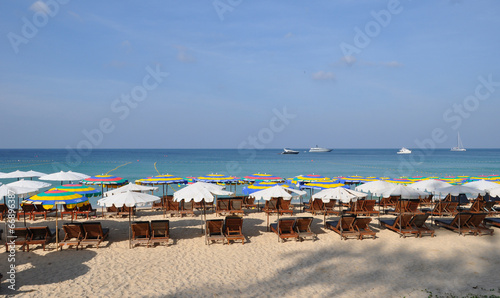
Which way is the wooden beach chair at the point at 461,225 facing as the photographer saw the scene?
facing away from the viewer and to the left of the viewer

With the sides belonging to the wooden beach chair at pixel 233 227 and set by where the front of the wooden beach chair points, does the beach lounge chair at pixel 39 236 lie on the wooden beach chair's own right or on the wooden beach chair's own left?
on the wooden beach chair's own left

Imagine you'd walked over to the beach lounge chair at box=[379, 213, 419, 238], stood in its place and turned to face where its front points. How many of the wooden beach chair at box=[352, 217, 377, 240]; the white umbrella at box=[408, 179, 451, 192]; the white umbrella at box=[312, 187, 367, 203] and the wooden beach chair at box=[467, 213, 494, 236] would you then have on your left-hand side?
2

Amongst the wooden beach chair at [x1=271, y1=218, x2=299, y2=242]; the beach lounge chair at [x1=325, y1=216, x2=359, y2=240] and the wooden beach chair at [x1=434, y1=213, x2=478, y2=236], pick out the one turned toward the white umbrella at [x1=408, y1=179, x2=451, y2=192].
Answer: the wooden beach chair at [x1=434, y1=213, x2=478, y2=236]

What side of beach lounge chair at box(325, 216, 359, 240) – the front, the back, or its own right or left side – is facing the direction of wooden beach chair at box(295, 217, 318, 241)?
left

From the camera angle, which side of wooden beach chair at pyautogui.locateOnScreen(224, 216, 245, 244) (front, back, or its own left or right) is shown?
back

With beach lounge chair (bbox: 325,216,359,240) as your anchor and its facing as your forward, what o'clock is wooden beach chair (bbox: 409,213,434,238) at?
The wooden beach chair is roughly at 4 o'clock from the beach lounge chair.

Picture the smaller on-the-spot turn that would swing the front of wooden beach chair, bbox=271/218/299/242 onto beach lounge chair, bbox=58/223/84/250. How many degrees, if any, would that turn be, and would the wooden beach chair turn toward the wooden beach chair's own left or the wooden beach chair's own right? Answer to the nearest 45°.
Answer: approximately 45° to the wooden beach chair's own left
